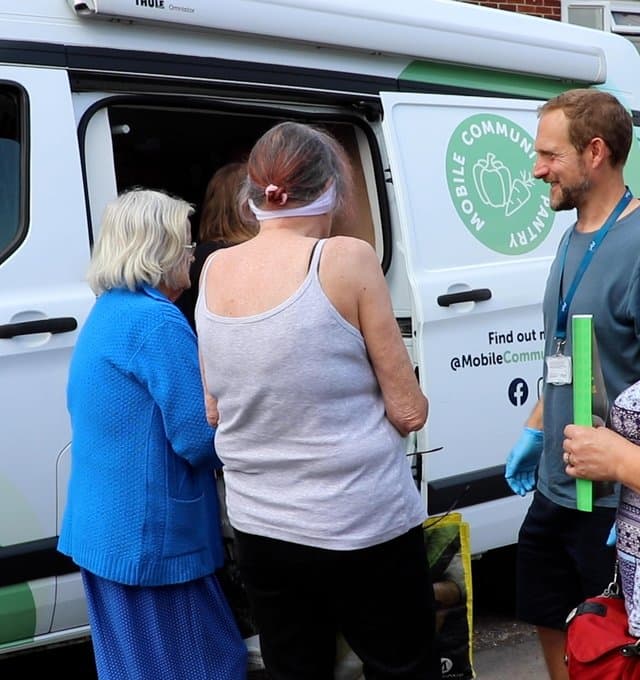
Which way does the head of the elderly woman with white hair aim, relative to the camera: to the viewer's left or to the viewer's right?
to the viewer's right

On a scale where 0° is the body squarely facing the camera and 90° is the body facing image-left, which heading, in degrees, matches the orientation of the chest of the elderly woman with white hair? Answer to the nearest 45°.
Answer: approximately 225°

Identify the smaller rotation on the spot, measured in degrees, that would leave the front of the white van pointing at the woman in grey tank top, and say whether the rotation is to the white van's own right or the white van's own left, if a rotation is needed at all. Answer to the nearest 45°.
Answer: approximately 45° to the white van's own left

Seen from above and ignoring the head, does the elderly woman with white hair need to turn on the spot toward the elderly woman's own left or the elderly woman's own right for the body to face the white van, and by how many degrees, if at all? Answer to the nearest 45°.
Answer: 0° — they already face it

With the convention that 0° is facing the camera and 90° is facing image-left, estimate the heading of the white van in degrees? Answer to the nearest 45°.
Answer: approximately 45°

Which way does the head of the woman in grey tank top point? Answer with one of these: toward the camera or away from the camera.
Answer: away from the camera

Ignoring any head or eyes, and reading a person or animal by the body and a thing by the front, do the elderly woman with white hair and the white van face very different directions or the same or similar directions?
very different directions
